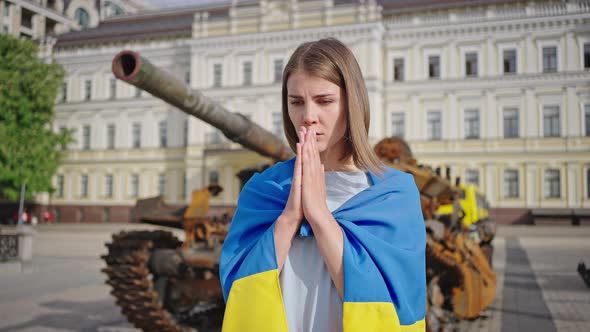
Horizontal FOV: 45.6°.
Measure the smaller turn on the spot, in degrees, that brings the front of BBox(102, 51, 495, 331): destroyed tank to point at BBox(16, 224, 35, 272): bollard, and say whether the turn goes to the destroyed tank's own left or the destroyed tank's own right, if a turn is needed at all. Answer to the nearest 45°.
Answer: approximately 90° to the destroyed tank's own right

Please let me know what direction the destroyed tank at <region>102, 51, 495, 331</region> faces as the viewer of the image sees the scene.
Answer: facing the viewer and to the left of the viewer

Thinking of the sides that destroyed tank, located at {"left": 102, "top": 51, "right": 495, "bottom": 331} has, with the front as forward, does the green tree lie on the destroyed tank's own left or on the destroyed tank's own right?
on the destroyed tank's own right

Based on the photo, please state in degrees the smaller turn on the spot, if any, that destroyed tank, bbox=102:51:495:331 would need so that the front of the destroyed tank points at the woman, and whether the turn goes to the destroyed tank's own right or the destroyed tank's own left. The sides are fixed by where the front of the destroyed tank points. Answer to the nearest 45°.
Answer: approximately 45° to the destroyed tank's own left

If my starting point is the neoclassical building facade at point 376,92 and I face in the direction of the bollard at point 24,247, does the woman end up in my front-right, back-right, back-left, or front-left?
front-left
